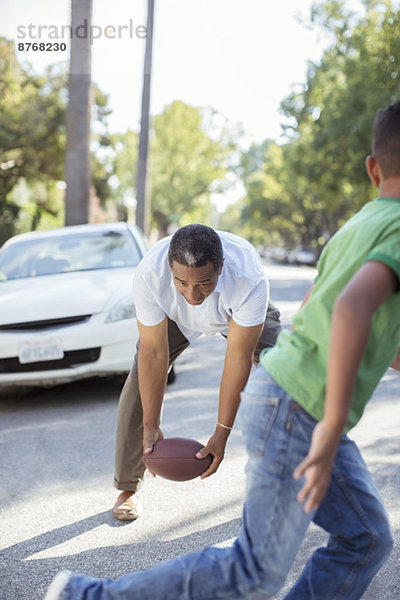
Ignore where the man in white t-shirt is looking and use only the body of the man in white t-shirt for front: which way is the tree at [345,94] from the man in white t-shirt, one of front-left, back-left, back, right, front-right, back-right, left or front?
back

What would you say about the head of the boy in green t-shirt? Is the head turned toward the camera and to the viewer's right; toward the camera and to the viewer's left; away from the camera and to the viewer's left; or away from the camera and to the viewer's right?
away from the camera and to the viewer's left

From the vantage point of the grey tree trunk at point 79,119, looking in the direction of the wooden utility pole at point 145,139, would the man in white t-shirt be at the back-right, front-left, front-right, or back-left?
back-right

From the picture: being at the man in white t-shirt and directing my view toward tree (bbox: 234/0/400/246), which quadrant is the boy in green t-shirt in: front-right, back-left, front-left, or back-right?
back-right

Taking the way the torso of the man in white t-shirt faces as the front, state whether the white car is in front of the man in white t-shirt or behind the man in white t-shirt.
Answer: behind

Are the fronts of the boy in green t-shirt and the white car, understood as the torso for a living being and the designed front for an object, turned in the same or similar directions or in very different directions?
very different directions

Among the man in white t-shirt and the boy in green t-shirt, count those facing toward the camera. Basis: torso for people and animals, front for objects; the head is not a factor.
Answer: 1

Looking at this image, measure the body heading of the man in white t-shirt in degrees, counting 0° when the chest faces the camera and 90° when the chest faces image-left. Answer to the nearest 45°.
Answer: approximately 0°

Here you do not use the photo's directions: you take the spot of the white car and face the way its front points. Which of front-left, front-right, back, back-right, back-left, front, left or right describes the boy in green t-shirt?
front-left

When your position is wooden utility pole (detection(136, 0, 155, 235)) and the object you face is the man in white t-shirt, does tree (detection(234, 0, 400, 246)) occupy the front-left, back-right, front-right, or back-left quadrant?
back-left

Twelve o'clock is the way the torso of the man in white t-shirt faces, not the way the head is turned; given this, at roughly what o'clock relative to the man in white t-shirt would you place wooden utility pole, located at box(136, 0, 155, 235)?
The wooden utility pole is roughly at 6 o'clock from the man in white t-shirt.
